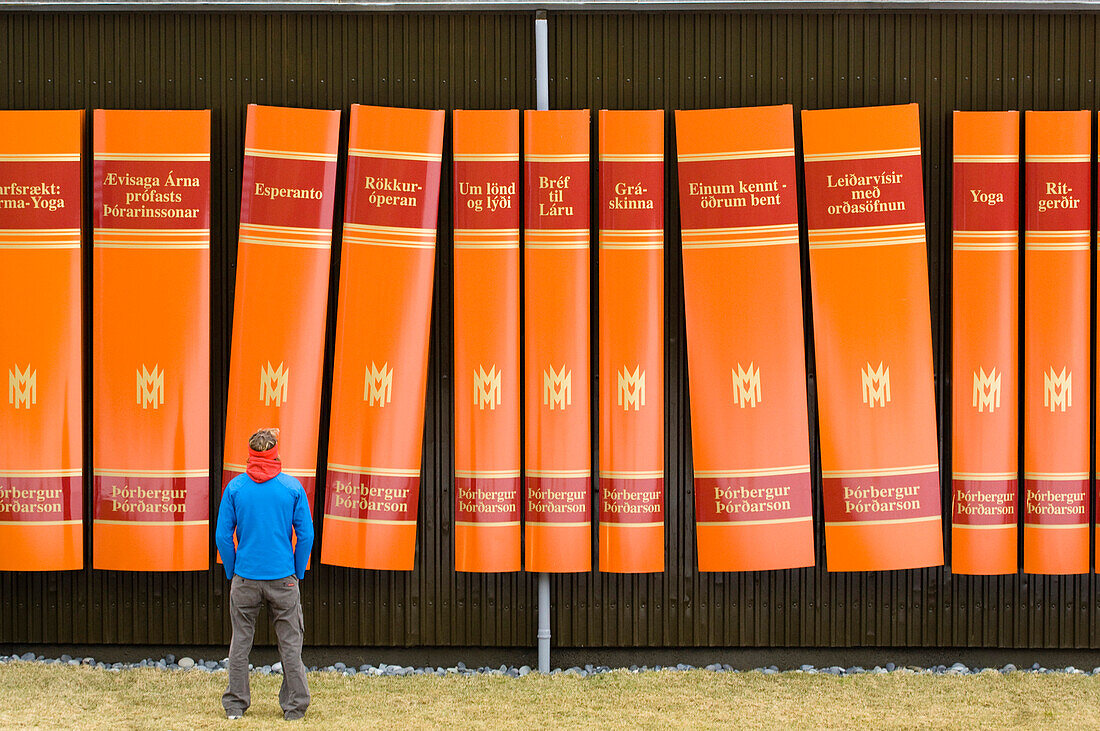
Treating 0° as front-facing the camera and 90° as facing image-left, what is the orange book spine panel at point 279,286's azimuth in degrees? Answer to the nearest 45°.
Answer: approximately 0°

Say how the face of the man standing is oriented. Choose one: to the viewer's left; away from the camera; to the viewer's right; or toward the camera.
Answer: away from the camera

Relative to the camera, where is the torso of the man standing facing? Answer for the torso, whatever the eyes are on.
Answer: away from the camera

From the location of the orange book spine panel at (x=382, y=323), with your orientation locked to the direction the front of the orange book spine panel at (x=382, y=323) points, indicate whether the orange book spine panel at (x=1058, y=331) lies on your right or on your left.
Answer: on your left

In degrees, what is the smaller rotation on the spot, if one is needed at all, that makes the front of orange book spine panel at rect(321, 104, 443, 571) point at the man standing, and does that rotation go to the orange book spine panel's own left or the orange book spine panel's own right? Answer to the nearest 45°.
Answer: approximately 45° to the orange book spine panel's own right

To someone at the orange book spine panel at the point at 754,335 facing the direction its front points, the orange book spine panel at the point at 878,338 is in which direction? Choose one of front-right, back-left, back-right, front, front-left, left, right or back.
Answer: left

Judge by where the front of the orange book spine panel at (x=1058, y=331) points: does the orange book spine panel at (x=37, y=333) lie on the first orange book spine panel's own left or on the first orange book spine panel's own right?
on the first orange book spine panel's own right

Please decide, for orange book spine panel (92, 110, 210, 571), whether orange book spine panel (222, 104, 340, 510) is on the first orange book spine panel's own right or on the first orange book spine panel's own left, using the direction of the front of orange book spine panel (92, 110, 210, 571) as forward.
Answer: on the first orange book spine panel's own left

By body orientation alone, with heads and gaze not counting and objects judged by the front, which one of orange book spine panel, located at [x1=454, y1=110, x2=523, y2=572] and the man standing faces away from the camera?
the man standing

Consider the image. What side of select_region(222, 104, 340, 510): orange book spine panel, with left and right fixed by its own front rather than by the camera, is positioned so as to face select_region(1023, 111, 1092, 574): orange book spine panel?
left
